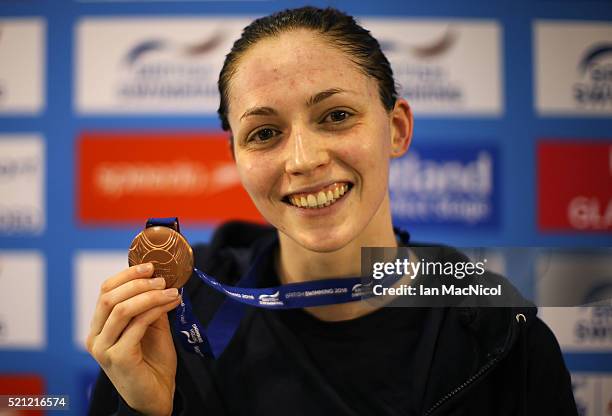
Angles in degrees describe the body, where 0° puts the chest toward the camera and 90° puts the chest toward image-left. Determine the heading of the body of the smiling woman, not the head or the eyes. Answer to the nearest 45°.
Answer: approximately 0°
